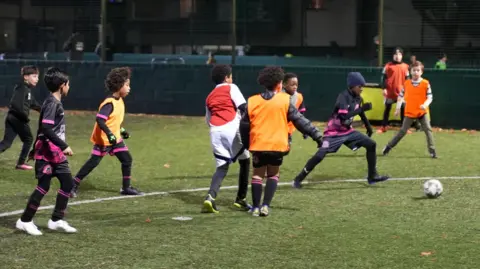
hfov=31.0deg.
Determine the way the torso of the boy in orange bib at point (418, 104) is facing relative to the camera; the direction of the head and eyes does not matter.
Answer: toward the camera

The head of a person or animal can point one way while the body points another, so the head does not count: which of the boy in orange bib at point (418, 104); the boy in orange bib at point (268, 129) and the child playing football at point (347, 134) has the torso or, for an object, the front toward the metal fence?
the boy in orange bib at point (268, 129)

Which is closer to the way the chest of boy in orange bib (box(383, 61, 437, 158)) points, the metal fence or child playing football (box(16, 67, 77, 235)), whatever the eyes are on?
the child playing football

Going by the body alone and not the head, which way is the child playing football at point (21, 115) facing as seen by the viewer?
to the viewer's right

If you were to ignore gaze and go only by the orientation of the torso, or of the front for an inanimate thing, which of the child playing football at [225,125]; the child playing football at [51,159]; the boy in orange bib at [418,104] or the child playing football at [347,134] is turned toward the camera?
the boy in orange bib

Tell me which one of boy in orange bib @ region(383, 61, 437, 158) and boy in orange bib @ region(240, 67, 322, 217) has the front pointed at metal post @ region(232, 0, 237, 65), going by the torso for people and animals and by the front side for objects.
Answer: boy in orange bib @ region(240, 67, 322, 217)

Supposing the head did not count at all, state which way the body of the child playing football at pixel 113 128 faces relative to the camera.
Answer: to the viewer's right

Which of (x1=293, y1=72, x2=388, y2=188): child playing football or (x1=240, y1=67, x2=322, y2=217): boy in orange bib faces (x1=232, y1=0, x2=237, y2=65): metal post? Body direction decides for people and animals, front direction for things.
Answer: the boy in orange bib

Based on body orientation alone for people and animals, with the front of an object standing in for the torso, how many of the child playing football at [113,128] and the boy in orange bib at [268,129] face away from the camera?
1

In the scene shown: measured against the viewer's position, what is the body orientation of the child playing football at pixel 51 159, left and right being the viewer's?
facing to the right of the viewer

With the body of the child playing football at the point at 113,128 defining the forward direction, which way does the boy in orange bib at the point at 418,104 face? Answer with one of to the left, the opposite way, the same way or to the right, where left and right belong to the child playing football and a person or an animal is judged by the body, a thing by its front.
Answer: to the right

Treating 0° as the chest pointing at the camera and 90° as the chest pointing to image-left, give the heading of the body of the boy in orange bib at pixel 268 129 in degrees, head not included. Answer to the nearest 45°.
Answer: approximately 180°

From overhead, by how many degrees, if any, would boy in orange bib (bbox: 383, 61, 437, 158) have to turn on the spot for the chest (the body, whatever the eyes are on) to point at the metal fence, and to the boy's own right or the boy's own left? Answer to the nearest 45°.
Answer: approximately 135° to the boy's own right

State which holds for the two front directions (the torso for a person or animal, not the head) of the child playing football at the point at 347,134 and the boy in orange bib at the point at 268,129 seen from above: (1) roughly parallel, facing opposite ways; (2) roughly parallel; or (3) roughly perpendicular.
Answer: roughly perpendicular
